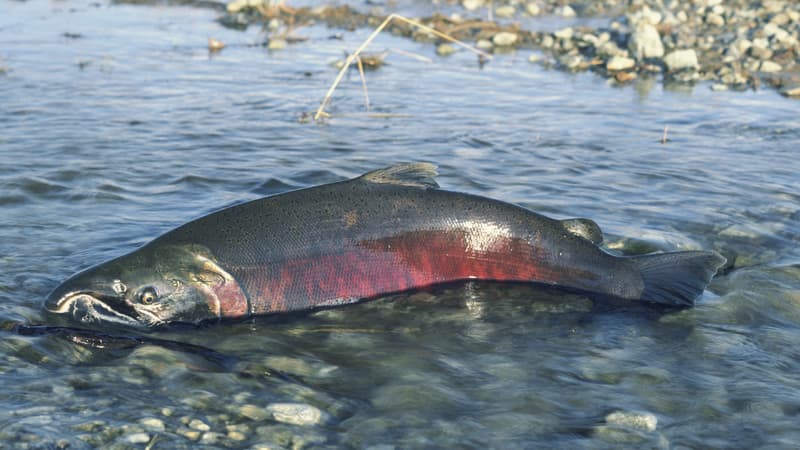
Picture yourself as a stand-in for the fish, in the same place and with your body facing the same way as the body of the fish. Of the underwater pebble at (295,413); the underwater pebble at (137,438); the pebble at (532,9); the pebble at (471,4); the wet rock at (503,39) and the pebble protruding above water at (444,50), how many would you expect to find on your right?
4

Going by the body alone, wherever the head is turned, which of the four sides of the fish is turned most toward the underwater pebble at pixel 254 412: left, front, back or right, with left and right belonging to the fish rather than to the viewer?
left

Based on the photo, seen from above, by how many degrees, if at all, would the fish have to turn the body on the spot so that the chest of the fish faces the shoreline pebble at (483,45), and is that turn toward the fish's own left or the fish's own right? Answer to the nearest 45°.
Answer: approximately 90° to the fish's own right

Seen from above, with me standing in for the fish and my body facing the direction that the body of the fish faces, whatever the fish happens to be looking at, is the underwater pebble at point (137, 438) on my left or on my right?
on my left

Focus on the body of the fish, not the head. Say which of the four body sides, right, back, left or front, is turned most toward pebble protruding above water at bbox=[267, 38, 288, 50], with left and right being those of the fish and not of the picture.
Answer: right

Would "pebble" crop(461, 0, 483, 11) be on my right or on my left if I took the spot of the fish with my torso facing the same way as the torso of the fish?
on my right

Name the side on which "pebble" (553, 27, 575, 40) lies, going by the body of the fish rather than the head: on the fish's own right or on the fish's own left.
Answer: on the fish's own right

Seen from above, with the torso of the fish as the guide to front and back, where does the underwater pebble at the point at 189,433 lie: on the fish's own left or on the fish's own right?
on the fish's own left

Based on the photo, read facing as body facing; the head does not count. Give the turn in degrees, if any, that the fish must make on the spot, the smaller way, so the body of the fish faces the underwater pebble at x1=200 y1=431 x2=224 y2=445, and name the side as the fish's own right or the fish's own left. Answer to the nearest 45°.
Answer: approximately 90° to the fish's own left

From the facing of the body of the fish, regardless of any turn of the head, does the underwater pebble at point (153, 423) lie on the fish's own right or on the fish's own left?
on the fish's own left

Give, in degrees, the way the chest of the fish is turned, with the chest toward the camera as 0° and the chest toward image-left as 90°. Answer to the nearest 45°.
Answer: approximately 90°

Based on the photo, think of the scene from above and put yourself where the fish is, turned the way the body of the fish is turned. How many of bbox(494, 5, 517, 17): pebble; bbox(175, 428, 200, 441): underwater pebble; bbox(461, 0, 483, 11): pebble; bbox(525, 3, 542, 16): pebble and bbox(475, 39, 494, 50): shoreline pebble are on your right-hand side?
4
